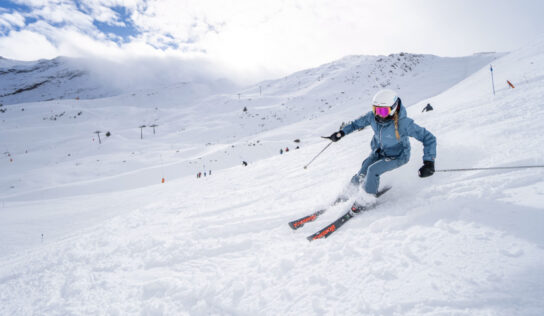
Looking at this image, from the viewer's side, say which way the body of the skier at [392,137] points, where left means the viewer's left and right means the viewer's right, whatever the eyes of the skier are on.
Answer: facing the viewer and to the left of the viewer
